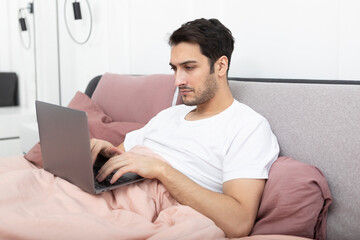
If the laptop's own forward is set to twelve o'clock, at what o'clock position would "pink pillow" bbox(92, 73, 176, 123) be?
The pink pillow is roughly at 11 o'clock from the laptop.

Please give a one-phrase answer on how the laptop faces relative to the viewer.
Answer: facing away from the viewer and to the right of the viewer

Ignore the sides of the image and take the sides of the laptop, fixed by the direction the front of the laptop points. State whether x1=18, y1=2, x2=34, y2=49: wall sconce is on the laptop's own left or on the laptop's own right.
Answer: on the laptop's own left
